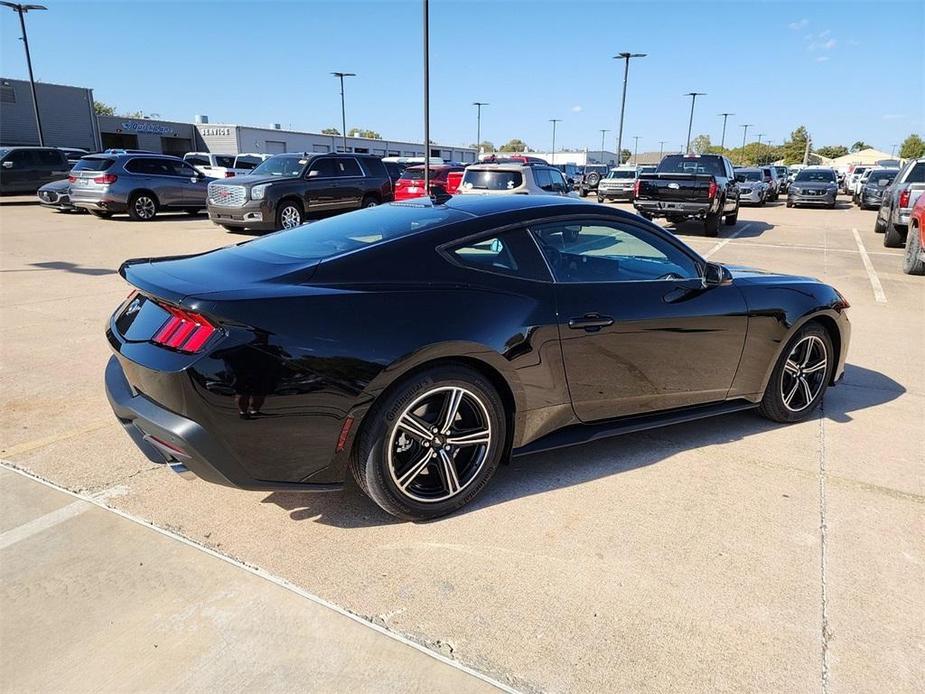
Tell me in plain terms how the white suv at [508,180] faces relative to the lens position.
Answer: facing away from the viewer and to the right of the viewer

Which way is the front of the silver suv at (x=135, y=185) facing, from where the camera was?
facing away from the viewer and to the right of the viewer

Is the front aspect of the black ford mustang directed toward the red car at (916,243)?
yes

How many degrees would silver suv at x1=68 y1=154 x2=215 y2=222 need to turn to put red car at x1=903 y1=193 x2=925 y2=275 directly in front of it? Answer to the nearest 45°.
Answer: approximately 90° to its right

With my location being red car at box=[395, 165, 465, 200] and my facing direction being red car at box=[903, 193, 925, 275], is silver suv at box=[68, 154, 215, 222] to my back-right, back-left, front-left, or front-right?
back-right

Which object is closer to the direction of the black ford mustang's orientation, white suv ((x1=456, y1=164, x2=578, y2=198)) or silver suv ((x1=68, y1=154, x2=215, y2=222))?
the white suv

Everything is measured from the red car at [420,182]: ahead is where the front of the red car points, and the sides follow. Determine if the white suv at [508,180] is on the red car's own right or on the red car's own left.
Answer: on the red car's own right

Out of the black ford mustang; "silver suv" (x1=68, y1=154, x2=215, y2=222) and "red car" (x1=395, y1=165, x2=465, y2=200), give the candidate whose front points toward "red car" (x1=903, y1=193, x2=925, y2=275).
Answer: the black ford mustang

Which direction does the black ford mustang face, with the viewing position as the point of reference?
facing away from the viewer and to the right of the viewer

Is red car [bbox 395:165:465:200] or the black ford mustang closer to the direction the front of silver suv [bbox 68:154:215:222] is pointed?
the red car

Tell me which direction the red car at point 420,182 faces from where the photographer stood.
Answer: facing away from the viewer and to the right of the viewer

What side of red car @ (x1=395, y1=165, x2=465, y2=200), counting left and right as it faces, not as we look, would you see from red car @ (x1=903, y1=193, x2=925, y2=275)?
right
